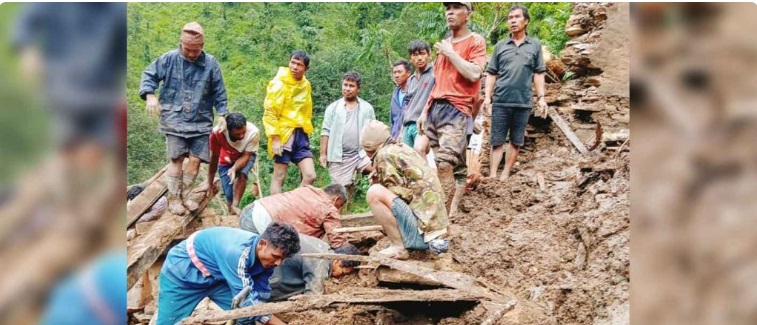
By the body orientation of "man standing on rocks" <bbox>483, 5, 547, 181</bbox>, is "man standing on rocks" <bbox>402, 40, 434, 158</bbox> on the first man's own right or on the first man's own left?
on the first man's own right

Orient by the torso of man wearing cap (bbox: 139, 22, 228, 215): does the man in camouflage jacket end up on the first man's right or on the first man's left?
on the first man's left

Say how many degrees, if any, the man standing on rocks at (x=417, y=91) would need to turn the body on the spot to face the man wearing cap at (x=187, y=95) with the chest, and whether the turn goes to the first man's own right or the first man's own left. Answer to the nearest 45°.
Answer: approximately 45° to the first man's own right

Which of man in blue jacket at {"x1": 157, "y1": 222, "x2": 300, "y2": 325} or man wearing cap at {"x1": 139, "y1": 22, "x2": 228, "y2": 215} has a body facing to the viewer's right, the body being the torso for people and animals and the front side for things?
the man in blue jacket

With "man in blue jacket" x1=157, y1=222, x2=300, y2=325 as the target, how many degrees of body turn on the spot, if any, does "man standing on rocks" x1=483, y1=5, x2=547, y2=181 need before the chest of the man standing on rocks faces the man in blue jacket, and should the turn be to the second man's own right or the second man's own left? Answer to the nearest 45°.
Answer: approximately 45° to the second man's own right

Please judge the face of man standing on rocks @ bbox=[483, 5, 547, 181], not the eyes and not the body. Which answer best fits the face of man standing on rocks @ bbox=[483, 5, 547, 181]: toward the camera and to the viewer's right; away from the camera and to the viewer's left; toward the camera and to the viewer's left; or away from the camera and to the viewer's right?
toward the camera and to the viewer's left

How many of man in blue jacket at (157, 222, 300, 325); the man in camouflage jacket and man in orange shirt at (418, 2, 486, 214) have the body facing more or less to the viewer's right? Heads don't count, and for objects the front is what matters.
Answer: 1

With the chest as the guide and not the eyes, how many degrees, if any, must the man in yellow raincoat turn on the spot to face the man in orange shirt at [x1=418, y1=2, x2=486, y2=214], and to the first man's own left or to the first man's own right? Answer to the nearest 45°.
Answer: approximately 45° to the first man's own left

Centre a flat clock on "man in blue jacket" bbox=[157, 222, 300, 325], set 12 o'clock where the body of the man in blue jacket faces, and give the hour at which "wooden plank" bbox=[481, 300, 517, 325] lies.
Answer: The wooden plank is roughly at 1 o'clock from the man in blue jacket.

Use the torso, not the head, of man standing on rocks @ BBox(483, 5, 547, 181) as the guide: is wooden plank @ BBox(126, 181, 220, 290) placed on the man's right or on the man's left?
on the man's right

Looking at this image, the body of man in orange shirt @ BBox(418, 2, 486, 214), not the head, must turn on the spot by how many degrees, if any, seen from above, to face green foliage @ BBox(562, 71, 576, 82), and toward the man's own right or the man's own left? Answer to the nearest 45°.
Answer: approximately 180°

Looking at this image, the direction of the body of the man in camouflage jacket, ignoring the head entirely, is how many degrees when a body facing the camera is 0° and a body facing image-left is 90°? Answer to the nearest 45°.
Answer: approximately 90°
